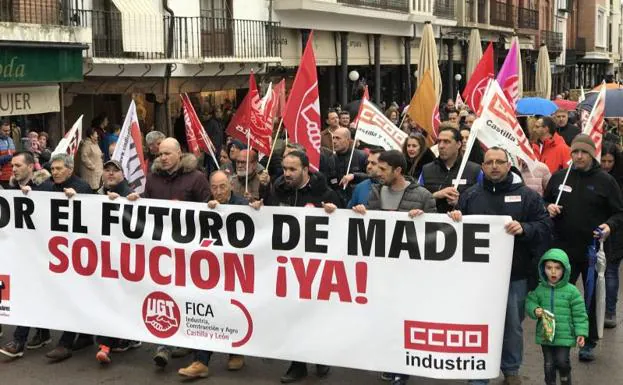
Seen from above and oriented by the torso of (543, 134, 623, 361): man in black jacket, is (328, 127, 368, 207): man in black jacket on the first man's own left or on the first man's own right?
on the first man's own right

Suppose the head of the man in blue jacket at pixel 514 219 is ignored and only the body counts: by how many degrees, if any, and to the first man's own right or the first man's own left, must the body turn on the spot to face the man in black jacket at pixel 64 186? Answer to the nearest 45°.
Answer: approximately 90° to the first man's own right

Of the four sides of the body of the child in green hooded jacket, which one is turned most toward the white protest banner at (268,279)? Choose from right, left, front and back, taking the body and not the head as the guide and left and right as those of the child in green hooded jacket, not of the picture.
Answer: right

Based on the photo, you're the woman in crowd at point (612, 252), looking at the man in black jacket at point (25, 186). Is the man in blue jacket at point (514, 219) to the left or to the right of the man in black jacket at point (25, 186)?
left

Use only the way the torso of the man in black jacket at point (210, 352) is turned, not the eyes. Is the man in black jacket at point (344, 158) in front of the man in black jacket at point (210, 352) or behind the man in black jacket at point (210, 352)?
behind

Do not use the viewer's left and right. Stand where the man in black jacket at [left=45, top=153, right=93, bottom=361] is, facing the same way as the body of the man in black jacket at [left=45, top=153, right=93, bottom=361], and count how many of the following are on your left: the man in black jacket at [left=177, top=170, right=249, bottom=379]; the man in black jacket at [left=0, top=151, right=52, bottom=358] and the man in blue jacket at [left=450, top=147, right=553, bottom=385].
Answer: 2
